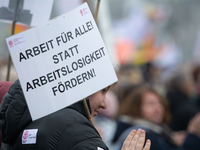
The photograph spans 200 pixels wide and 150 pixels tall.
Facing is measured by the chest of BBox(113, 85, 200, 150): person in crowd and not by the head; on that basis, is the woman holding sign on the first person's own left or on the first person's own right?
on the first person's own right

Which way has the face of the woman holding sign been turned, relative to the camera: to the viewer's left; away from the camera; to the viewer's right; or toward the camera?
to the viewer's right

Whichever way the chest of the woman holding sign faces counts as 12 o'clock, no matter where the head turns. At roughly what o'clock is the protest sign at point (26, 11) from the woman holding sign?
The protest sign is roughly at 9 o'clock from the woman holding sign.
